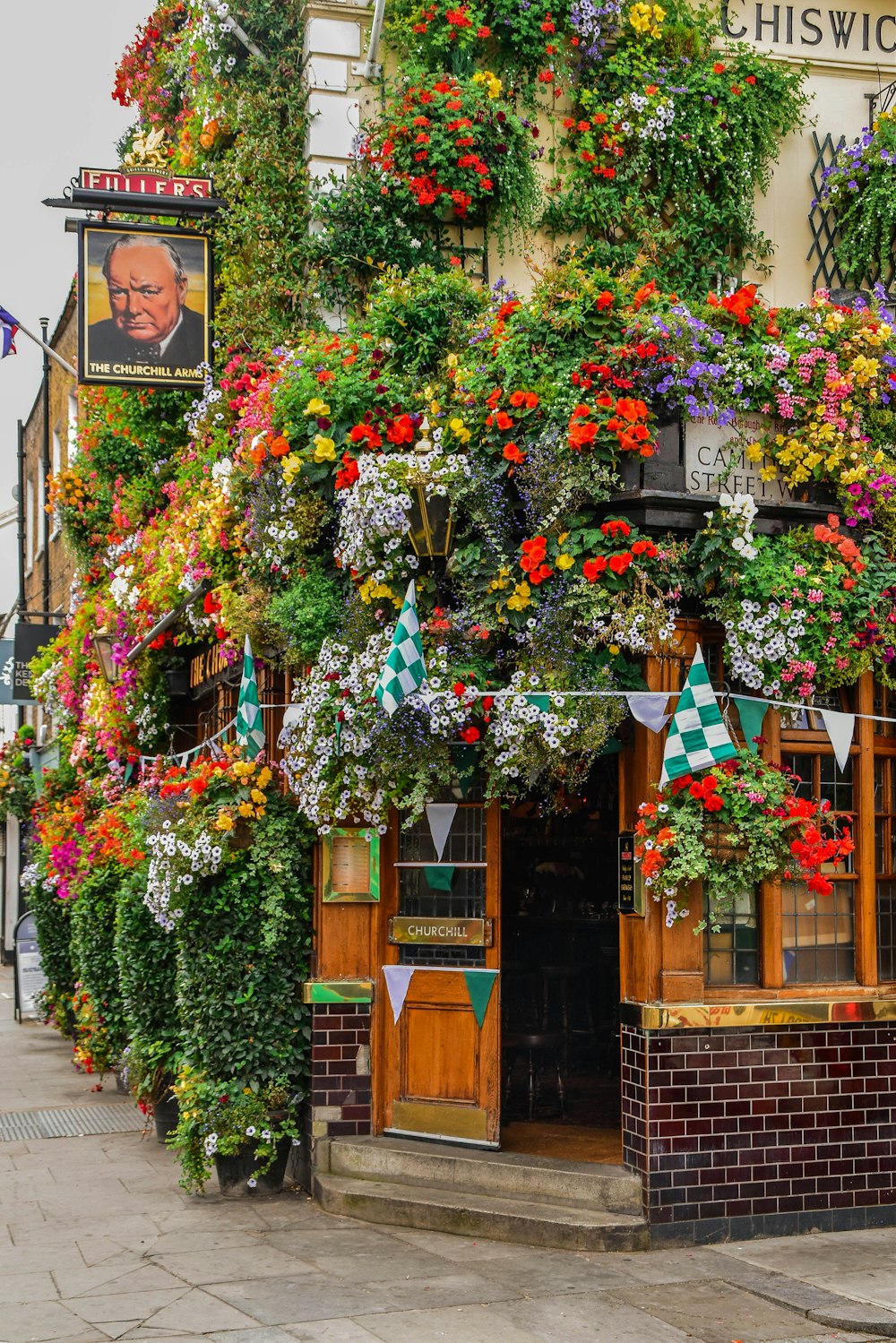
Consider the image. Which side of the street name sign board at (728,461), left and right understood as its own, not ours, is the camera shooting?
front

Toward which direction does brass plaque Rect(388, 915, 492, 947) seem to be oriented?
toward the camera

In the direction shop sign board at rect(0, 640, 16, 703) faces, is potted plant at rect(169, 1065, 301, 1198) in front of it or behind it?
in front

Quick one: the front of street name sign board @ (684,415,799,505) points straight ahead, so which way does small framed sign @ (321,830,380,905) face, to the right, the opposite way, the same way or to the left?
the same way

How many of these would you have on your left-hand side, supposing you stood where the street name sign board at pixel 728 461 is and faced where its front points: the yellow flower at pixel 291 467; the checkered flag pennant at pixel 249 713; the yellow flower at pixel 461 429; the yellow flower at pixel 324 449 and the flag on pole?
0

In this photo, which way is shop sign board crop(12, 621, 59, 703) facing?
toward the camera

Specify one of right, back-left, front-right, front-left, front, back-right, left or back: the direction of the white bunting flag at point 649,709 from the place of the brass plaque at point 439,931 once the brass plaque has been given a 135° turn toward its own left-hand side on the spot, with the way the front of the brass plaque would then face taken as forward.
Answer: right

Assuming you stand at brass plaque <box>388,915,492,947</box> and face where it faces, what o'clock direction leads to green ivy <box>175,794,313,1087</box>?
The green ivy is roughly at 3 o'clock from the brass plaque.
